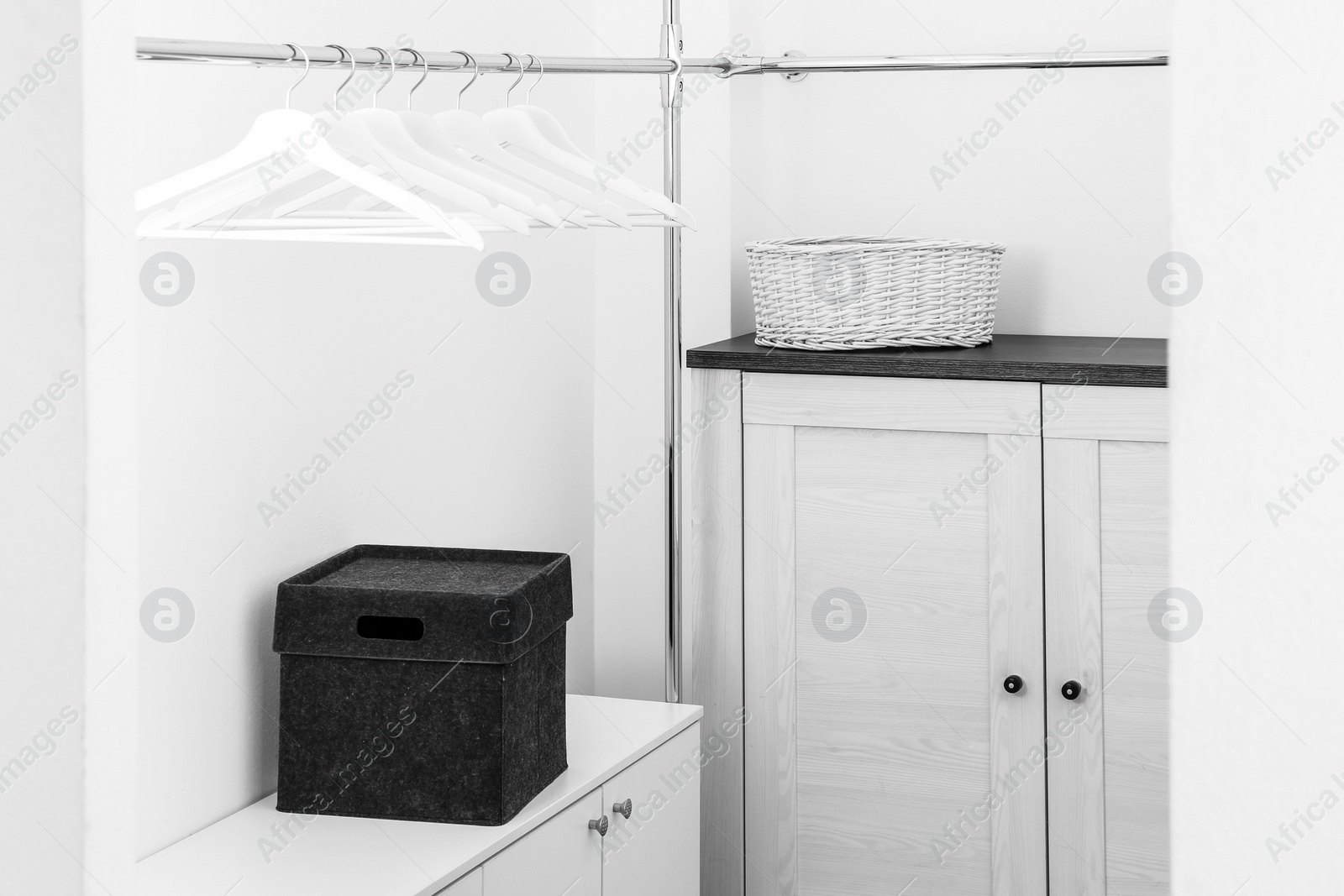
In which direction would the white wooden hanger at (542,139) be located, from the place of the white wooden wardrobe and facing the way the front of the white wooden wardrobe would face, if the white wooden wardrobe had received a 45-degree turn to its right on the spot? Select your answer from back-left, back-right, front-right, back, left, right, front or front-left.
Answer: front

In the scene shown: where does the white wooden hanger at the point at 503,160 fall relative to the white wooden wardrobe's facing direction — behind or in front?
in front

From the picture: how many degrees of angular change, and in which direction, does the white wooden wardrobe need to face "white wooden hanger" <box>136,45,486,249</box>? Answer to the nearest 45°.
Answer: approximately 45° to its right

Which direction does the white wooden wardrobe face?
toward the camera
